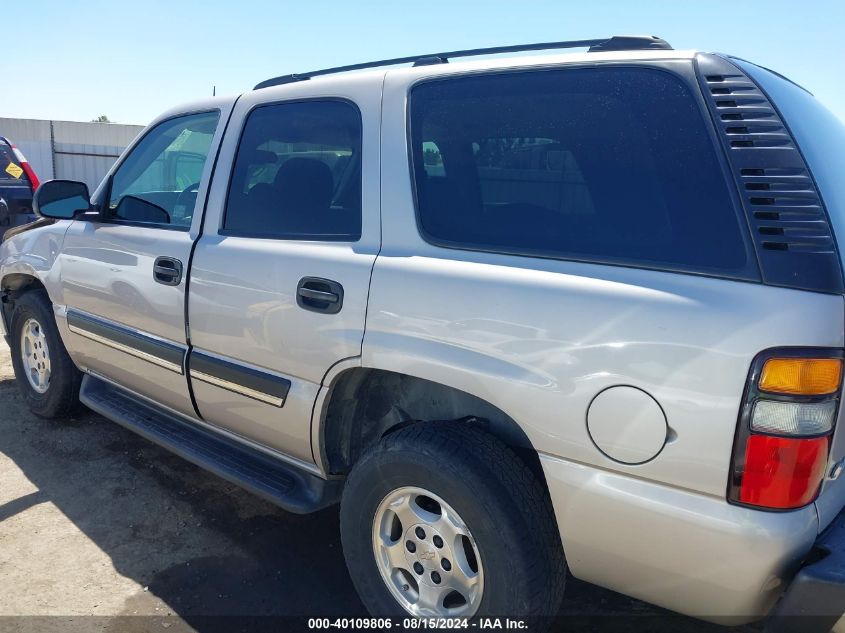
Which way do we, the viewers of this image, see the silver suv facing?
facing away from the viewer and to the left of the viewer

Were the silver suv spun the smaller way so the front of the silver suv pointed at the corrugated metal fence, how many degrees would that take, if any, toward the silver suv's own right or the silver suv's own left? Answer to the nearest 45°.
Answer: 0° — it already faces it
